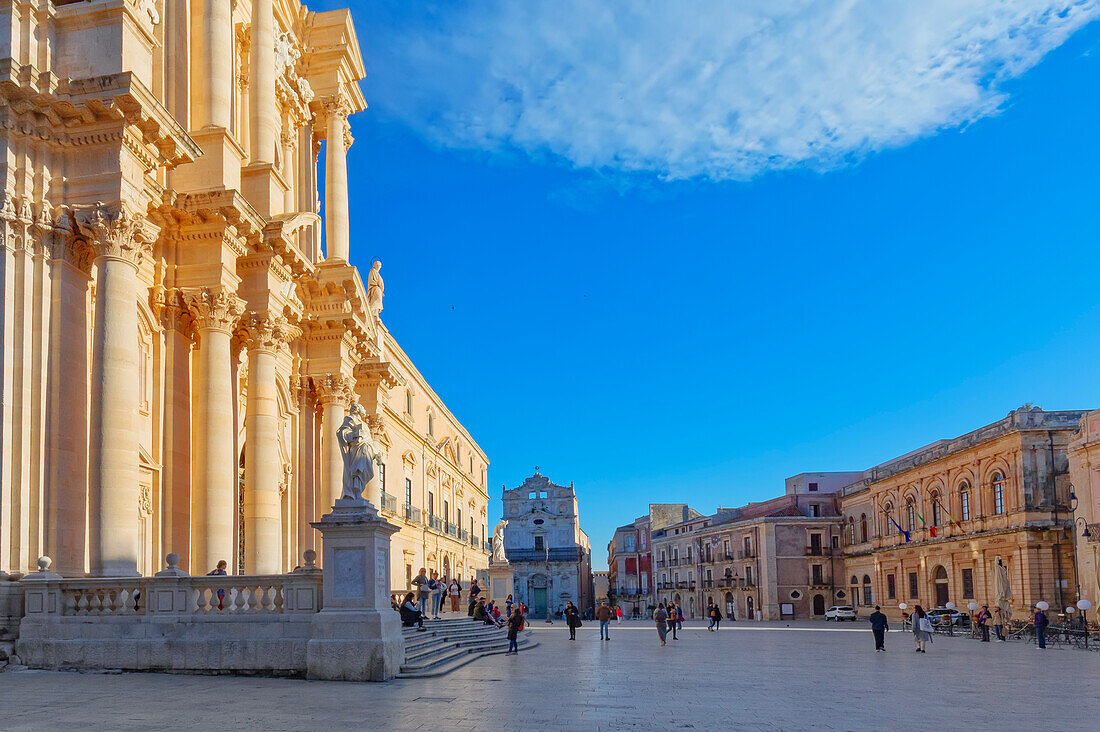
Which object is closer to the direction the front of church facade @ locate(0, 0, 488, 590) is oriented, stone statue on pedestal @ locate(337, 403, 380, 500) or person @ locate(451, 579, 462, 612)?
the stone statue on pedestal

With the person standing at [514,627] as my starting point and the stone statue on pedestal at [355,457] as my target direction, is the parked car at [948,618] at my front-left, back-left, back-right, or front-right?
back-left

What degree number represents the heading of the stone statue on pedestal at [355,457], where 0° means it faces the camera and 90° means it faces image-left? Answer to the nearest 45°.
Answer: approximately 315°

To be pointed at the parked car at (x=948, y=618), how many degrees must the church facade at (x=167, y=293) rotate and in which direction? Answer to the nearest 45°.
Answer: approximately 90° to its left

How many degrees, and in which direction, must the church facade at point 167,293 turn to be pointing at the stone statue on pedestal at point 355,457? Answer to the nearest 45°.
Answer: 0° — it already faces it

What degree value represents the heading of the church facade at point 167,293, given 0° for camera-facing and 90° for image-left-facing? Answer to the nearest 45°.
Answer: approximately 315°

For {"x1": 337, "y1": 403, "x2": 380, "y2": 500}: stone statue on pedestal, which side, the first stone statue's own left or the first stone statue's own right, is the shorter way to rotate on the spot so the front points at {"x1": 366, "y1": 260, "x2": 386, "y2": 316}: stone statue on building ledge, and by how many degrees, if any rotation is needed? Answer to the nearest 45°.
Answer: approximately 135° to the first stone statue's own left

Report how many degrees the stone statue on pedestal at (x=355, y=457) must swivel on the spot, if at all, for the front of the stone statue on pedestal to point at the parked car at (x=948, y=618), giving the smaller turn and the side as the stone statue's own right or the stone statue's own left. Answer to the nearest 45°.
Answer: approximately 90° to the stone statue's own left
